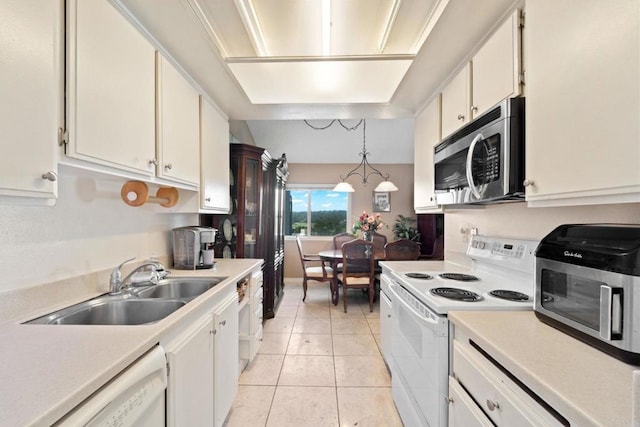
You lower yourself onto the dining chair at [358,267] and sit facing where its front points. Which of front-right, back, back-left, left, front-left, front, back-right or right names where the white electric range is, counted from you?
back

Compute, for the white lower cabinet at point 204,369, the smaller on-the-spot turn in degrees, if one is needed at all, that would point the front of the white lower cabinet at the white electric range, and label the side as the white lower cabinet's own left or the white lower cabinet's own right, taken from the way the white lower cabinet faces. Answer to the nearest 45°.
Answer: approximately 45° to the white lower cabinet's own left

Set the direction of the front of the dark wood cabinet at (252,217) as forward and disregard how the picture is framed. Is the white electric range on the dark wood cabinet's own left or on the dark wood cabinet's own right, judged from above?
on the dark wood cabinet's own right

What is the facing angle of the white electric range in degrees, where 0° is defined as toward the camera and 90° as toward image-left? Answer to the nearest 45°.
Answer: approximately 45°

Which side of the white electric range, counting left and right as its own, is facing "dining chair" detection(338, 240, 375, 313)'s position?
right

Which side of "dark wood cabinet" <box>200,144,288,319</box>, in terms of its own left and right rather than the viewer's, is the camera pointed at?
right

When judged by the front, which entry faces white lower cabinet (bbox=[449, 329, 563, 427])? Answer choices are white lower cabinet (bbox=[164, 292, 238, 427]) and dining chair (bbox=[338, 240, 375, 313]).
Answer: white lower cabinet (bbox=[164, 292, 238, 427])

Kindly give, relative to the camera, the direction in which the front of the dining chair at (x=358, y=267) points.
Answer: facing away from the viewer

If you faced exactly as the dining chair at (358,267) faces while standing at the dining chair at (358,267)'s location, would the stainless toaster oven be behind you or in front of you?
behind

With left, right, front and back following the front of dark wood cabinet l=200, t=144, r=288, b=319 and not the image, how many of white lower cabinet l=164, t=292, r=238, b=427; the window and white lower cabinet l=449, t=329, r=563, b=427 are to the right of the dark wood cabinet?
2

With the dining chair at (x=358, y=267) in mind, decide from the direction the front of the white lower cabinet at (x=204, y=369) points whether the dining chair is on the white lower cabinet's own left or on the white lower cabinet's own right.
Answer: on the white lower cabinet's own left

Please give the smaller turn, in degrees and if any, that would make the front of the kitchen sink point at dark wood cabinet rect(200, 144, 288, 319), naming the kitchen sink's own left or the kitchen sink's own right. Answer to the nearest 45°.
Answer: approximately 90° to the kitchen sink's own left
